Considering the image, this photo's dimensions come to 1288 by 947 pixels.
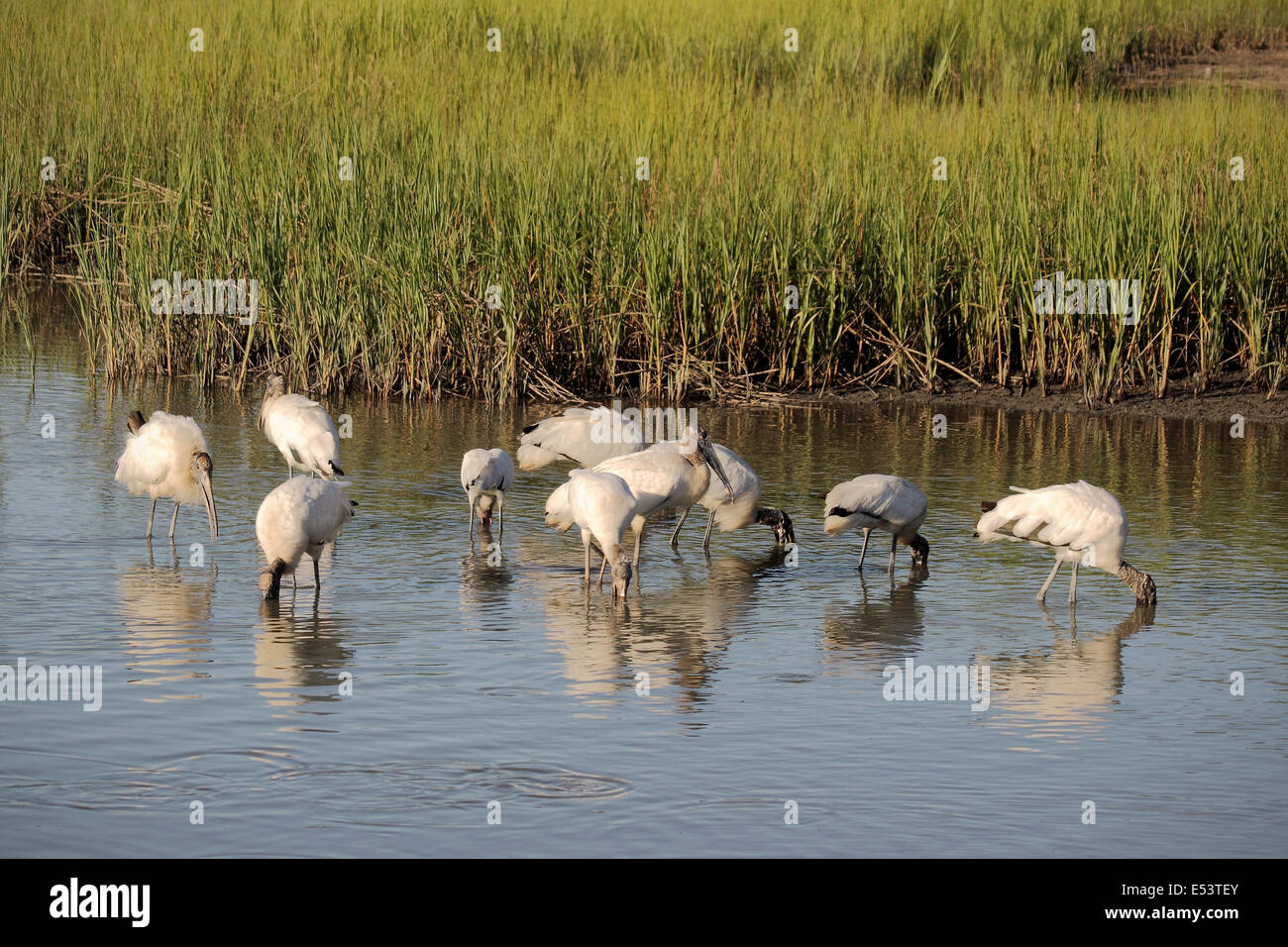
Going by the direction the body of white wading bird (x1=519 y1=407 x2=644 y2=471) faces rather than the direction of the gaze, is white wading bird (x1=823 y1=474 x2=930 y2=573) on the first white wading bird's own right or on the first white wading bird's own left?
on the first white wading bird's own right

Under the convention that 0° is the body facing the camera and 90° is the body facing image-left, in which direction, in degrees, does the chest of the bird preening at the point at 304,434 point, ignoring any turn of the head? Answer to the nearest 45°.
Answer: approximately 135°

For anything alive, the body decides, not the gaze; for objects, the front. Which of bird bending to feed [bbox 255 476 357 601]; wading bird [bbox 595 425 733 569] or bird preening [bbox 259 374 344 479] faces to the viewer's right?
the wading bird

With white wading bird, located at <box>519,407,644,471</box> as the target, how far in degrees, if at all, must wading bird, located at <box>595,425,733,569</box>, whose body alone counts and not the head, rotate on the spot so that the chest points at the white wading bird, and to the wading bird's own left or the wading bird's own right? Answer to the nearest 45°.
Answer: approximately 90° to the wading bird's own left

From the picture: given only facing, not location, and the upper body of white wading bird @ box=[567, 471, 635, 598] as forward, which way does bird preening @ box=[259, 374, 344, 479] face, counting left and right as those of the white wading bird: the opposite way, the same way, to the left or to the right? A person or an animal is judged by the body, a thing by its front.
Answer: the opposite way

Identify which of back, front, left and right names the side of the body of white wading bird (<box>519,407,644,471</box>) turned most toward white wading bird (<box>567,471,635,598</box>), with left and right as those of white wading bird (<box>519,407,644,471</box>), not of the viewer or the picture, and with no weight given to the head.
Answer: right

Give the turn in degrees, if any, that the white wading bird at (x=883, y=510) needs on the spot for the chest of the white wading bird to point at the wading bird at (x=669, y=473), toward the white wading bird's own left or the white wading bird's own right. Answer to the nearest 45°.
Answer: approximately 180°

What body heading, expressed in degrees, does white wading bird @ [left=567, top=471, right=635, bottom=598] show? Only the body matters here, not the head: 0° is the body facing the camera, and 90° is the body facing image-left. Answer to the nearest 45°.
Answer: approximately 315°

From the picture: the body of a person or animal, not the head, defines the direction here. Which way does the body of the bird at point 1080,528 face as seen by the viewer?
to the viewer's right

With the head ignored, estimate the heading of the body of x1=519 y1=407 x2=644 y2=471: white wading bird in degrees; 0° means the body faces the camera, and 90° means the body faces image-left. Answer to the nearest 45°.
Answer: approximately 270°

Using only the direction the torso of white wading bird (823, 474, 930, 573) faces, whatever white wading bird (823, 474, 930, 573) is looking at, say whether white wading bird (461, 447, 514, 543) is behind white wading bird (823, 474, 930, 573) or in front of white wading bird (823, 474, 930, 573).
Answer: behind

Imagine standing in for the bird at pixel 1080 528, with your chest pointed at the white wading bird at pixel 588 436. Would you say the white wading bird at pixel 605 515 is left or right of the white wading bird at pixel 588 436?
left
